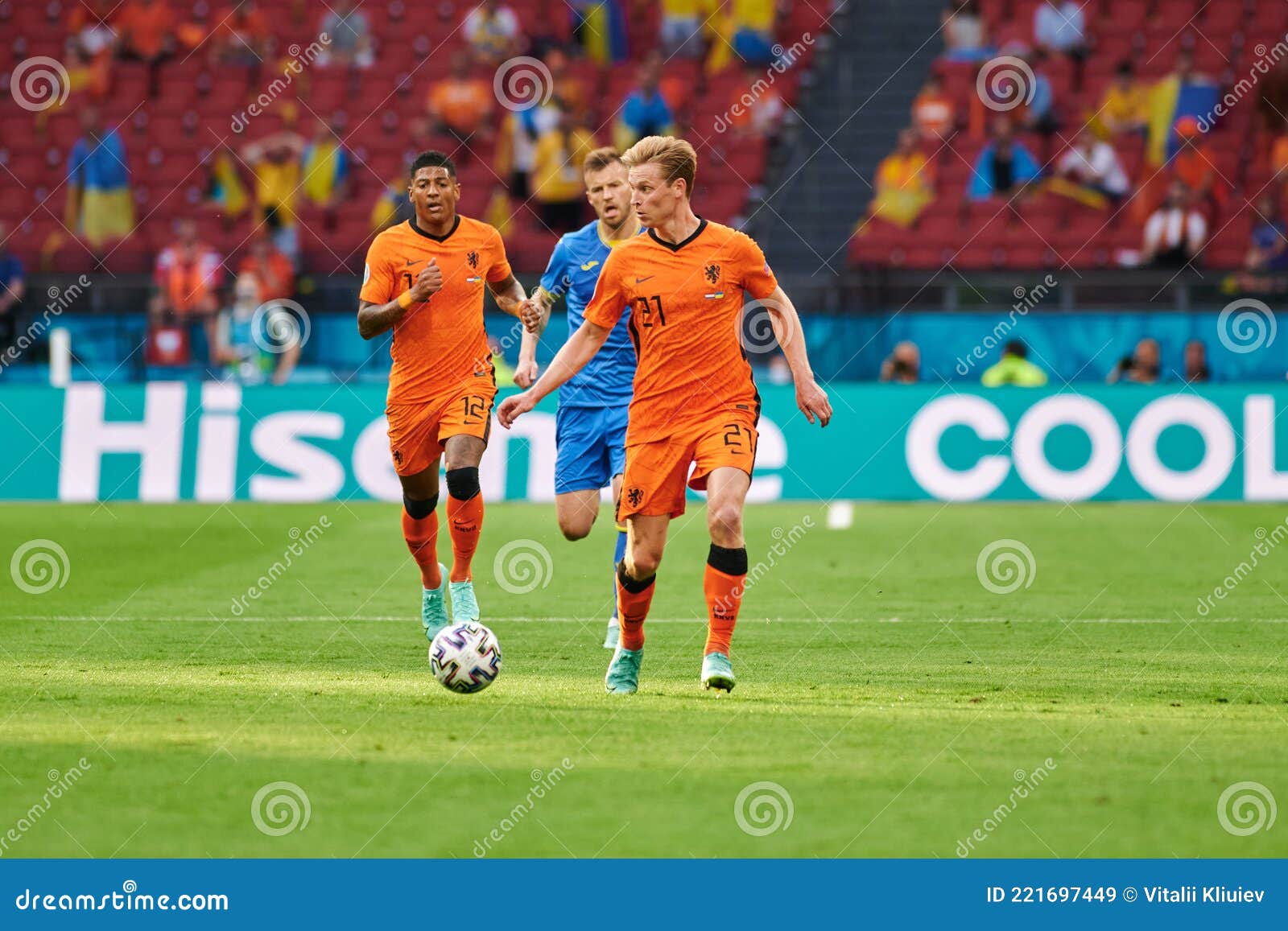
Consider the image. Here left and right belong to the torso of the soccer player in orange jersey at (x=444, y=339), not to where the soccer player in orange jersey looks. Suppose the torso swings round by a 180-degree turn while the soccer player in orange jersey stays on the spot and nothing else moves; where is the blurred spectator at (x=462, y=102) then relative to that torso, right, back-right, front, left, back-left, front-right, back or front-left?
front

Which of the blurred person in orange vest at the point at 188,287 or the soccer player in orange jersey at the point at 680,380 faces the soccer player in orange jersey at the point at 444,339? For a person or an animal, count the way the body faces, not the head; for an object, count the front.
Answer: the blurred person in orange vest

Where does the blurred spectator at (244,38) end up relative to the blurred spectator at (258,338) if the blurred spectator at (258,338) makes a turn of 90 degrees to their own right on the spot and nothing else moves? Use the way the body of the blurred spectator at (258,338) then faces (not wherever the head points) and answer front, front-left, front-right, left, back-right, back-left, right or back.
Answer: right

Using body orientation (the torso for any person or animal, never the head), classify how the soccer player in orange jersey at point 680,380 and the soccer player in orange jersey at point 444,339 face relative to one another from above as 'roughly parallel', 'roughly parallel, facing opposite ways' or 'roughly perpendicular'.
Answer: roughly parallel

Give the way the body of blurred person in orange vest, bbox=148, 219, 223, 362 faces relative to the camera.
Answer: toward the camera

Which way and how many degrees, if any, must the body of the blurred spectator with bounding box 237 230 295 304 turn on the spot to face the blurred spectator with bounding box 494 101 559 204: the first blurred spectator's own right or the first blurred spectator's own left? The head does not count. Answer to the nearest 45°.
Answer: approximately 90° to the first blurred spectator's own left

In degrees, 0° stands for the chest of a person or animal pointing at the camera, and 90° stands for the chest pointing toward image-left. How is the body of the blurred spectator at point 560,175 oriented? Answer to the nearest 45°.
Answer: approximately 0°

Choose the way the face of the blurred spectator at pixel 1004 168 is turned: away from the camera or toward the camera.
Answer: toward the camera

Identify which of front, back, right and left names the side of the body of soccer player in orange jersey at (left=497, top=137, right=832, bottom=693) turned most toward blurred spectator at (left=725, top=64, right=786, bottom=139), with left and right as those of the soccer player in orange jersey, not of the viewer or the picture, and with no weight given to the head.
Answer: back

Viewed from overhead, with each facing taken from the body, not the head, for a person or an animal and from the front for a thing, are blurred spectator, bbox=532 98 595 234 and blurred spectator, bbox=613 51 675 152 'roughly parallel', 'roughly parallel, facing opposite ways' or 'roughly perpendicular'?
roughly parallel

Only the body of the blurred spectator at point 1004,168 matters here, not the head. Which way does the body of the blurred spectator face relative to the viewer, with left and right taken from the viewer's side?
facing the viewer

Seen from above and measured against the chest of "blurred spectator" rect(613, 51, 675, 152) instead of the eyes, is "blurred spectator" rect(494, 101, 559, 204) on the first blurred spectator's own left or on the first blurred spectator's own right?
on the first blurred spectator's own right

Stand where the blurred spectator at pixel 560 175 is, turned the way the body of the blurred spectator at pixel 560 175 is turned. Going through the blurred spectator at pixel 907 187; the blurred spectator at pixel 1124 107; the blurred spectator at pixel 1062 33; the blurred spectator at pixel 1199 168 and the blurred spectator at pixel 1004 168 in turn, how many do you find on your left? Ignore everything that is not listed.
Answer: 5

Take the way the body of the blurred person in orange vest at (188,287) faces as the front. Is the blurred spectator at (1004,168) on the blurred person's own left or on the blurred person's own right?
on the blurred person's own left

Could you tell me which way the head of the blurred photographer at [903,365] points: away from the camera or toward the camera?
toward the camera

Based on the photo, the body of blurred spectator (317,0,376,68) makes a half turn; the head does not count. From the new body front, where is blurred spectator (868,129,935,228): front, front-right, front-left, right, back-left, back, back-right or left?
back-right

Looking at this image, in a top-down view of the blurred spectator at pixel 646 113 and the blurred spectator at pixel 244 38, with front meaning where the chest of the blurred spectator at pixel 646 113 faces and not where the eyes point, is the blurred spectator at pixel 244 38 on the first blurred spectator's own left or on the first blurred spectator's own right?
on the first blurred spectator's own right

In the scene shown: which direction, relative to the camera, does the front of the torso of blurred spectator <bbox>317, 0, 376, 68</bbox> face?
toward the camera

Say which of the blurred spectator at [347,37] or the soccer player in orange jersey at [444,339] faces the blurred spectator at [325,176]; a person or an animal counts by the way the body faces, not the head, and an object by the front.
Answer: the blurred spectator at [347,37]
